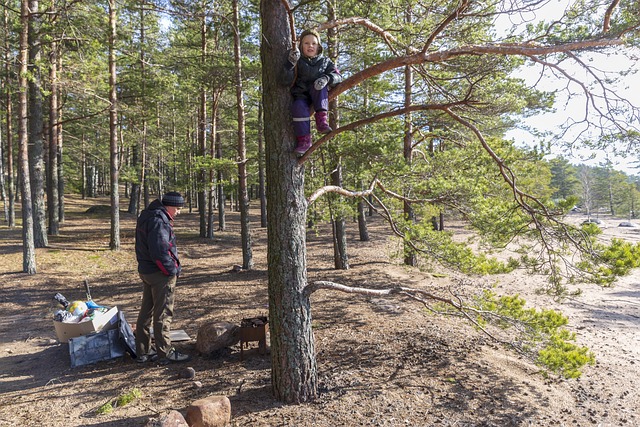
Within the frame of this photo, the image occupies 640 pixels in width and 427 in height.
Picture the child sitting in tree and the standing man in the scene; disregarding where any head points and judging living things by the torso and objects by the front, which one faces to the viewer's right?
the standing man

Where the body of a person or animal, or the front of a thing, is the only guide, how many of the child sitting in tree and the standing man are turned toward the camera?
1

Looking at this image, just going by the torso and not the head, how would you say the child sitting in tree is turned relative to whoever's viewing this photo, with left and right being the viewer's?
facing the viewer

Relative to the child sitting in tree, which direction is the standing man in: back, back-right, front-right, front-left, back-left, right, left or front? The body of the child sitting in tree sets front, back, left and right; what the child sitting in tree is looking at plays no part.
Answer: back-right

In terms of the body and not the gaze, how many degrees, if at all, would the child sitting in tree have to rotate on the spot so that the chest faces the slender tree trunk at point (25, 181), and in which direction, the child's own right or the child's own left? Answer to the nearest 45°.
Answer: approximately 135° to the child's own right

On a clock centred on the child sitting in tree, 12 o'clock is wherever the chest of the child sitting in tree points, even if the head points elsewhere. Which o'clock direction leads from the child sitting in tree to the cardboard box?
The cardboard box is roughly at 4 o'clock from the child sitting in tree.

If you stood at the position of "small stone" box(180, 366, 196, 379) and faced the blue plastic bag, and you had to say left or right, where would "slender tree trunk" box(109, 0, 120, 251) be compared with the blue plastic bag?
right

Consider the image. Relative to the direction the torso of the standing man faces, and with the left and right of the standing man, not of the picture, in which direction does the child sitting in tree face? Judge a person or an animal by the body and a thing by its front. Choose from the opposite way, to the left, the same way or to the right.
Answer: to the right

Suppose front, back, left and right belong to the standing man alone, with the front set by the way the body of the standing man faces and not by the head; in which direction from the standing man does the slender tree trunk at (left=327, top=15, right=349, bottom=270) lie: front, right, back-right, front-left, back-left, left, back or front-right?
front-left

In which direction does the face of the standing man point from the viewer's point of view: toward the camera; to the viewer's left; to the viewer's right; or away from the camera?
to the viewer's right

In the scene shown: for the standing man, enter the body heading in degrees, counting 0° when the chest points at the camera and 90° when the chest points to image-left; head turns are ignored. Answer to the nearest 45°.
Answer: approximately 270°
